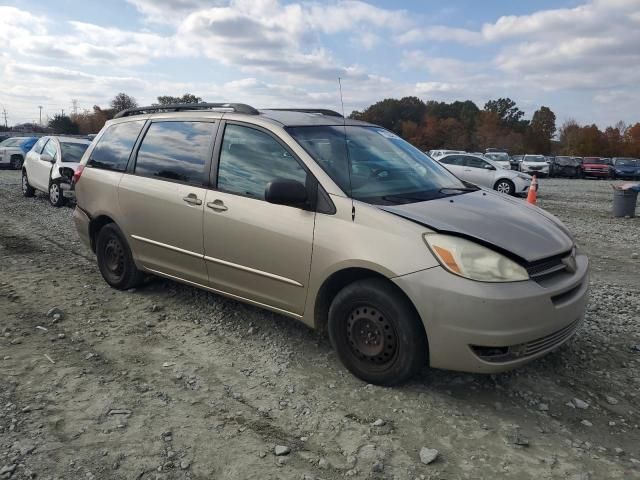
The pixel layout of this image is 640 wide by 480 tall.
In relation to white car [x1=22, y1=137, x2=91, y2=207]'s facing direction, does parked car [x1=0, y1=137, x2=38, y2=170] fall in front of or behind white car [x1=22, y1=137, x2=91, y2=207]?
behind

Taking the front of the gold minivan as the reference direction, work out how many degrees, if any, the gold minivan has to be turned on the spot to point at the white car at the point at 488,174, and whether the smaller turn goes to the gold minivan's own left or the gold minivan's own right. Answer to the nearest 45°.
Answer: approximately 135° to the gold minivan's own left

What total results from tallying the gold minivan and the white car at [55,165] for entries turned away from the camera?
0

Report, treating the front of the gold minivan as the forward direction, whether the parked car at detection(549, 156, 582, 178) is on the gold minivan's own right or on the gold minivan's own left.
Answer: on the gold minivan's own left

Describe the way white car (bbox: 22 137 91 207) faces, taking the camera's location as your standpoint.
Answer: facing the viewer and to the right of the viewer

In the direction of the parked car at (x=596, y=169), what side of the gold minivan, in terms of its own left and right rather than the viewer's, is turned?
left

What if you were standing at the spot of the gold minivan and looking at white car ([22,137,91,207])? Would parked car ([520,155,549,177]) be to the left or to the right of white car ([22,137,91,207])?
right

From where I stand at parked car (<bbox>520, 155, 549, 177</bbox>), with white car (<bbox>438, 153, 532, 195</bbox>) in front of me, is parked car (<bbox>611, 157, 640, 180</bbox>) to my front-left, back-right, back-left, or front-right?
back-left

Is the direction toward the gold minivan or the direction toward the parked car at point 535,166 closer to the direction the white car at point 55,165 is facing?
the gold minivan

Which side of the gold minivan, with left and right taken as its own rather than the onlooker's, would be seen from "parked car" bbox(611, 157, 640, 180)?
left

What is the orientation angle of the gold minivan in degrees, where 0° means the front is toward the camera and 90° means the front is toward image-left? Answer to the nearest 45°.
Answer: approximately 315°

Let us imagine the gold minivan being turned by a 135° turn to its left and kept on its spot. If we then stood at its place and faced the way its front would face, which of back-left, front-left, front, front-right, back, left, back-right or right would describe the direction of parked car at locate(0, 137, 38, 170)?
front-left

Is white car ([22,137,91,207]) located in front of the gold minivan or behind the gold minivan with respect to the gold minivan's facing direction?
behind
